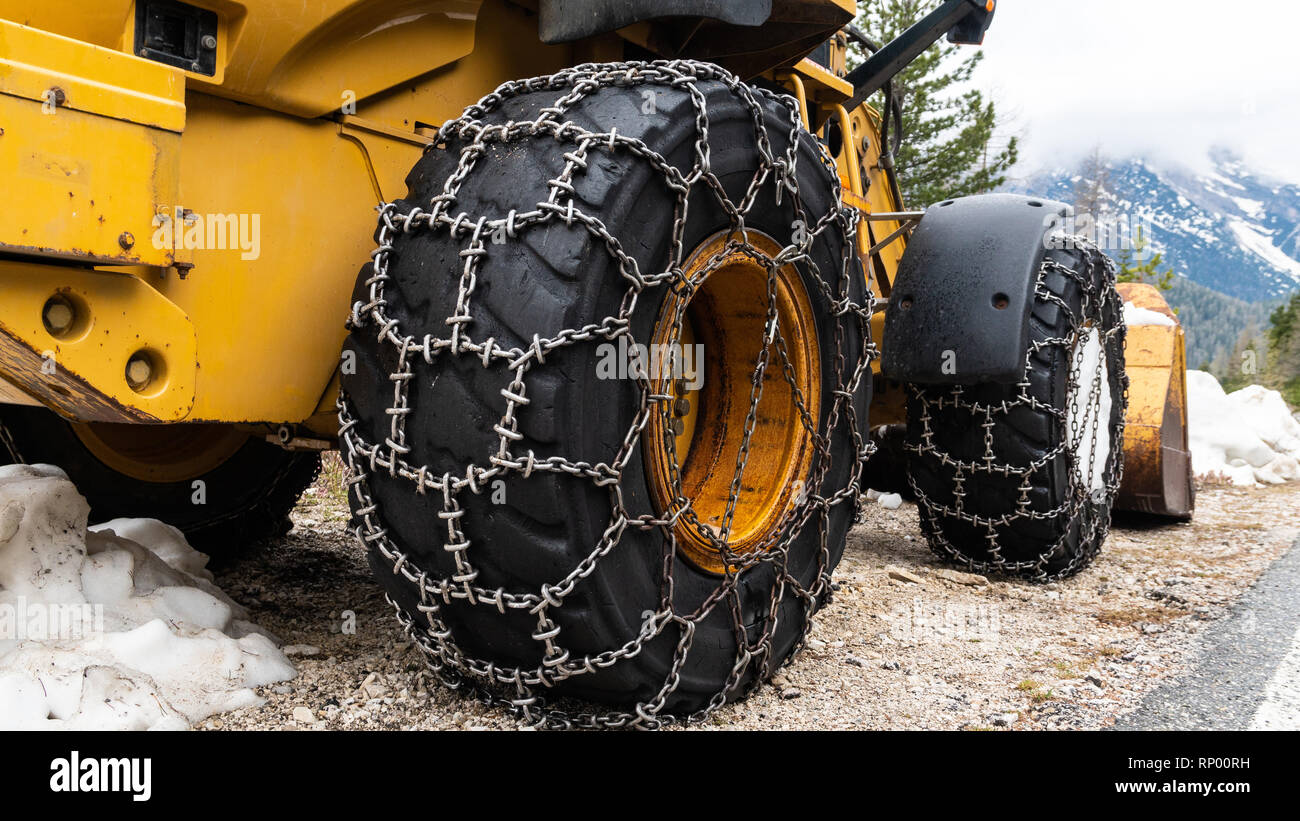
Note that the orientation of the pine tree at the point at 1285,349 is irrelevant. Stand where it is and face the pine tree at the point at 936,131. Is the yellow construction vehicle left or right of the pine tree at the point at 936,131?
left

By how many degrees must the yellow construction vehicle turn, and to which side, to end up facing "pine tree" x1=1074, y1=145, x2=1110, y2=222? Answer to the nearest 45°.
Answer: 0° — it already faces it

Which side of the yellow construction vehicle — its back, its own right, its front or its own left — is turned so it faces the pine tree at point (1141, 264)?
front

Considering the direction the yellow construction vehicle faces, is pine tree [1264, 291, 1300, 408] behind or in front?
in front

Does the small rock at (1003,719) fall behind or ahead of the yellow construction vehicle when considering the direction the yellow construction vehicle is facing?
ahead

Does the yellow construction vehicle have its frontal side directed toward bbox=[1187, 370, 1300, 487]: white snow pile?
yes

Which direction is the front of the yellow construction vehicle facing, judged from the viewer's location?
facing away from the viewer and to the right of the viewer

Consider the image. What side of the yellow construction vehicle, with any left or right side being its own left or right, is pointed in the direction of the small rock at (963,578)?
front

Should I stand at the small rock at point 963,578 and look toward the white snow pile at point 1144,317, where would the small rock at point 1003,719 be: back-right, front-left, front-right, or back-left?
back-right

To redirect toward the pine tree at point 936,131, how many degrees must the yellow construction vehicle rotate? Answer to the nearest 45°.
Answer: approximately 45° to its left
